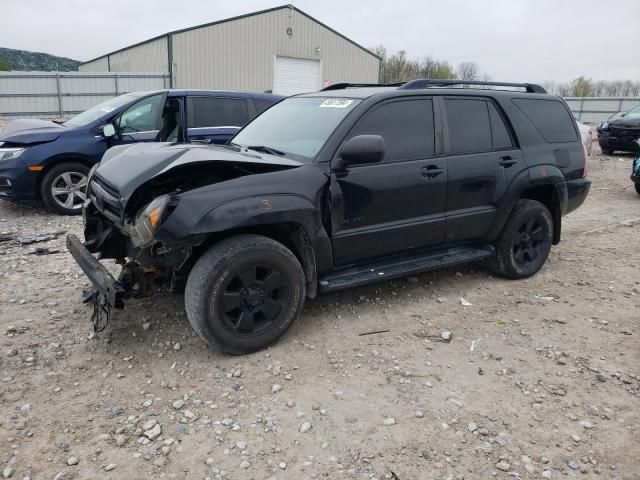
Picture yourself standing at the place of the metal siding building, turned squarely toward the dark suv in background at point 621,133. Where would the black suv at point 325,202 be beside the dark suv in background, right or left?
right

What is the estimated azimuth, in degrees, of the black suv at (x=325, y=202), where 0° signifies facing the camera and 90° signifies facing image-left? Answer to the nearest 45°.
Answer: approximately 45°

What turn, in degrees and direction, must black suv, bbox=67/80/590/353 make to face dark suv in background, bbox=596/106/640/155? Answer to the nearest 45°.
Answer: approximately 180°

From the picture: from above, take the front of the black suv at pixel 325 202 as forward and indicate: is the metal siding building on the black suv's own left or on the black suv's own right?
on the black suv's own right

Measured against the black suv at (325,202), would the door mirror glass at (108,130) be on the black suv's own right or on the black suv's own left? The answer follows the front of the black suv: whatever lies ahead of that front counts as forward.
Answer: on the black suv's own right

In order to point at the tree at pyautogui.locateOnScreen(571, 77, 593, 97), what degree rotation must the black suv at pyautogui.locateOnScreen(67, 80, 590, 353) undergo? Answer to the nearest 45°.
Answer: approximately 180°
